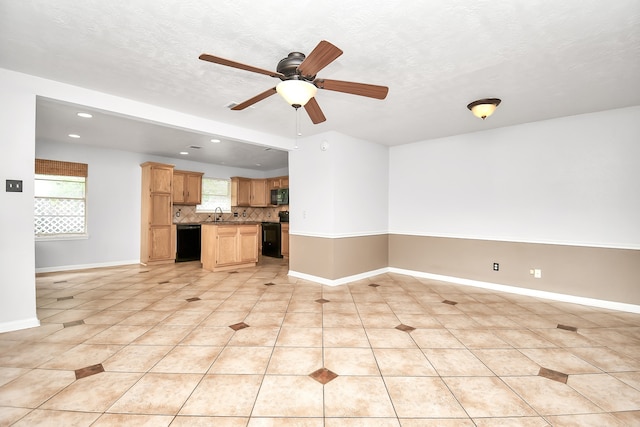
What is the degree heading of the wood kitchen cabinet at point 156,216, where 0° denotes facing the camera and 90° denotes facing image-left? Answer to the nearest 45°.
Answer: approximately 315°

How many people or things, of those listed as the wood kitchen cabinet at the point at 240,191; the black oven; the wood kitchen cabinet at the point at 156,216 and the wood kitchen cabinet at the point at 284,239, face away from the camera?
0

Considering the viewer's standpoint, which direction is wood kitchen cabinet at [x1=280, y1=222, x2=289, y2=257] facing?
facing the viewer and to the left of the viewer

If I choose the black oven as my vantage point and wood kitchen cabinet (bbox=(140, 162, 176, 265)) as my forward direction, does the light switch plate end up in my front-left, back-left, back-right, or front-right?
front-left

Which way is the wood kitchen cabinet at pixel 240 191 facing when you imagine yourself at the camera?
facing the viewer and to the right of the viewer

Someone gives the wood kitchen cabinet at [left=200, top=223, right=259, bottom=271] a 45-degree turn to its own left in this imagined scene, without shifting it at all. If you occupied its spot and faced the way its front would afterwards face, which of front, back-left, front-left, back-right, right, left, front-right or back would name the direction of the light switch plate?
back-right

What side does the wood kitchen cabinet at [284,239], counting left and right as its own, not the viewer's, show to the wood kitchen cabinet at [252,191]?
right

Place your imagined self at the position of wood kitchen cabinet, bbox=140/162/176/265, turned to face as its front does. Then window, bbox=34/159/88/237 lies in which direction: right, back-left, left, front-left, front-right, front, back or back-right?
back-right

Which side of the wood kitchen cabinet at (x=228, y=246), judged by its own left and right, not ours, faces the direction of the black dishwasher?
back

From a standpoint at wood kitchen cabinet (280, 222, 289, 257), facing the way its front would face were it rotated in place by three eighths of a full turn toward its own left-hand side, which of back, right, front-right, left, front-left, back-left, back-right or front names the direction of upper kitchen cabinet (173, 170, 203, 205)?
back

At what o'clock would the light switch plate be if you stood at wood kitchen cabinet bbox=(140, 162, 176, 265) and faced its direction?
The light switch plate is roughly at 2 o'clock from the wood kitchen cabinet.

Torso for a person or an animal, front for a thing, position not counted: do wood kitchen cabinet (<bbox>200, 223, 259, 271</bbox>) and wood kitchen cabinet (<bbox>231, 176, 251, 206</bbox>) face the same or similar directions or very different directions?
same or similar directions

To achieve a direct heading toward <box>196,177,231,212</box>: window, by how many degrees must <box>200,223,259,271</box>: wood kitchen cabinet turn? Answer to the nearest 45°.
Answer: approximately 135° to its left

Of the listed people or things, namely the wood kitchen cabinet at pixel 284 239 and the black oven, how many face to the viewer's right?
0
